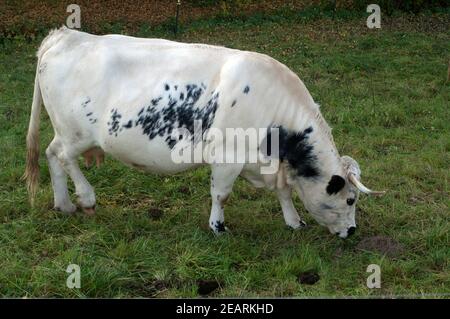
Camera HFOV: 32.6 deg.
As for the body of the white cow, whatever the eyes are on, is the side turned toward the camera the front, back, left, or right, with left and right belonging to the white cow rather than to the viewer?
right
